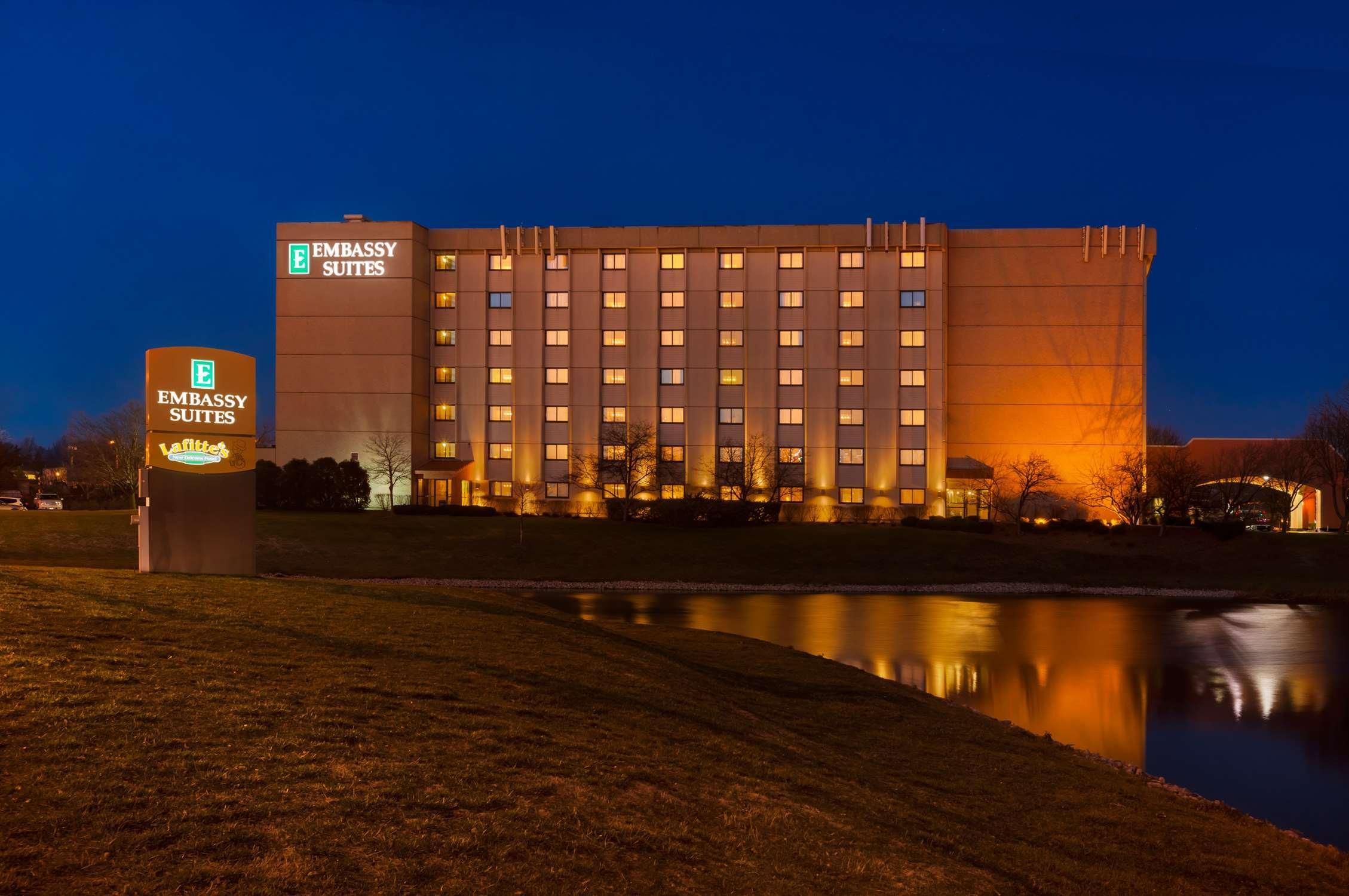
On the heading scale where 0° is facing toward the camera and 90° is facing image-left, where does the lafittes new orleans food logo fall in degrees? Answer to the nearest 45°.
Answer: approximately 0°

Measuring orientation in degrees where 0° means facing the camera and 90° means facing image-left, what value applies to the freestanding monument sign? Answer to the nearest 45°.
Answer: approximately 0°
